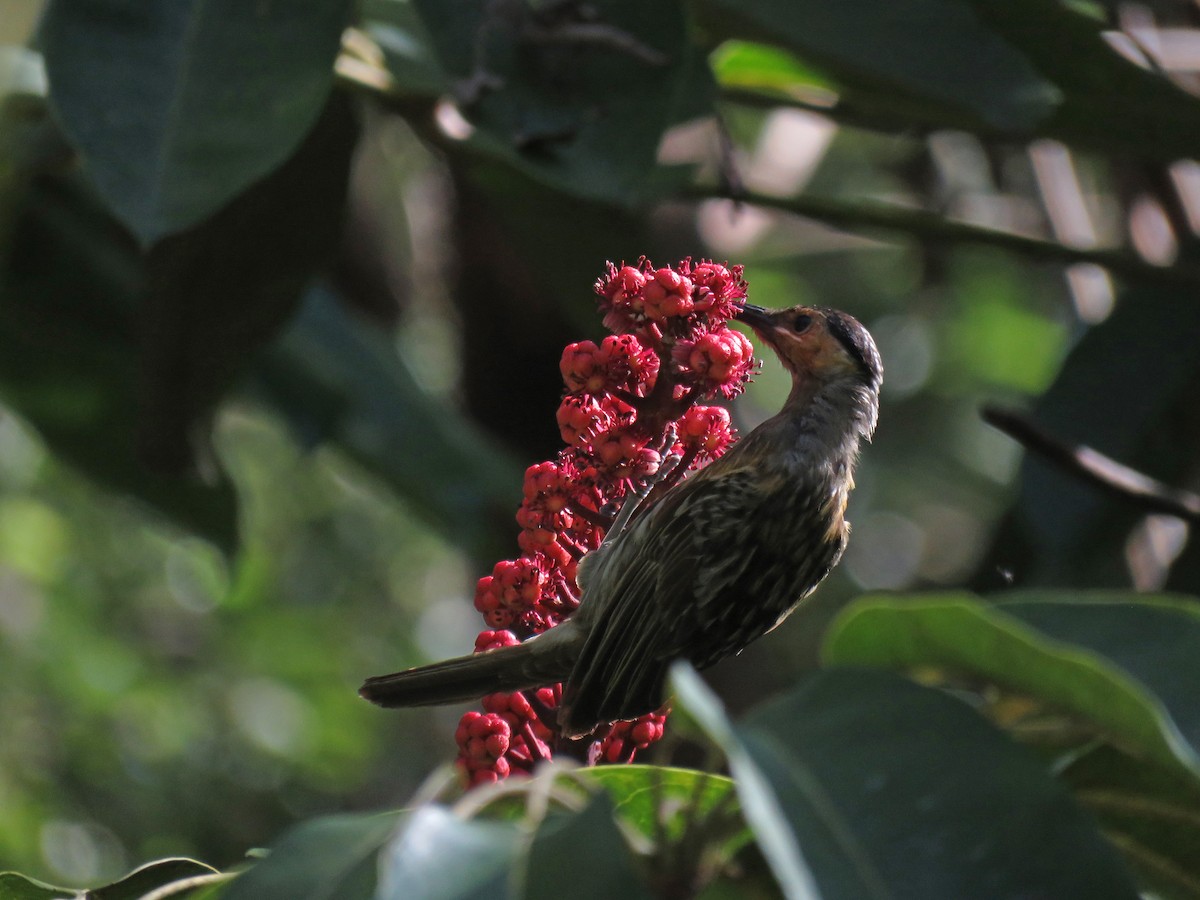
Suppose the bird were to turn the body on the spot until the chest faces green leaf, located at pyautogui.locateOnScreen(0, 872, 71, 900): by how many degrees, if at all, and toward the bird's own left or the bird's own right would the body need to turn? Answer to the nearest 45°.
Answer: approximately 135° to the bird's own right

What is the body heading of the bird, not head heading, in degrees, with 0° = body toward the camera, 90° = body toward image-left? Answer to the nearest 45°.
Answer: approximately 270°

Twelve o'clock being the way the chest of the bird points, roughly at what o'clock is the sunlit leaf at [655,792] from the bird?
The sunlit leaf is roughly at 3 o'clock from the bird.

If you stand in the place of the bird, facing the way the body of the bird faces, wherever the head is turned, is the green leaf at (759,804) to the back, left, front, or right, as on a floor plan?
right

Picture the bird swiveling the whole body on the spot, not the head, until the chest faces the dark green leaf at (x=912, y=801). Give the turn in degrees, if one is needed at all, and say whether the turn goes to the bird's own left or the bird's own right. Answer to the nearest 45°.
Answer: approximately 90° to the bird's own right

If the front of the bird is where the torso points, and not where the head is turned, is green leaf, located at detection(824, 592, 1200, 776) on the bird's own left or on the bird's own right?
on the bird's own right

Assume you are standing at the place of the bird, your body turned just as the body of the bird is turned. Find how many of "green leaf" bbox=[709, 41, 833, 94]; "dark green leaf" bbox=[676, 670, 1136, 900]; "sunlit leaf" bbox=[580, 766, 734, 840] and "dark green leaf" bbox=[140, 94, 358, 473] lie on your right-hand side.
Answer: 2

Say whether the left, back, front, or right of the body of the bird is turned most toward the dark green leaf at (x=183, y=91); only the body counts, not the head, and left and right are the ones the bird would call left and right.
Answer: back

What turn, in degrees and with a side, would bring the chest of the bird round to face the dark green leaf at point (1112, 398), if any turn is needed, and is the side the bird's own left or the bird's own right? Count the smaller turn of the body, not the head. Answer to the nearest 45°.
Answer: approximately 45° to the bird's own left

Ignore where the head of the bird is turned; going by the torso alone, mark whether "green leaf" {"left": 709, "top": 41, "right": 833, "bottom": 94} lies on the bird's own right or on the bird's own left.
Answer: on the bird's own left

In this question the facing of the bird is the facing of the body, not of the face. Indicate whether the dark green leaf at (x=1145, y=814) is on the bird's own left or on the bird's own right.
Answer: on the bird's own right
